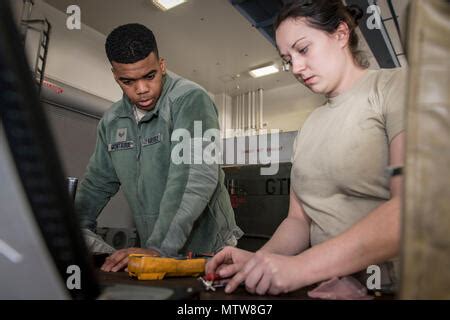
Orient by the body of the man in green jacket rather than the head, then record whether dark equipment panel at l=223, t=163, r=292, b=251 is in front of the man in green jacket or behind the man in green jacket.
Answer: behind

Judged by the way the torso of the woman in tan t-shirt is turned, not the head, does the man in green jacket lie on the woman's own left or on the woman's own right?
on the woman's own right

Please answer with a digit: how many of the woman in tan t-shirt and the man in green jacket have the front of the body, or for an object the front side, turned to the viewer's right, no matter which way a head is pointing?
0

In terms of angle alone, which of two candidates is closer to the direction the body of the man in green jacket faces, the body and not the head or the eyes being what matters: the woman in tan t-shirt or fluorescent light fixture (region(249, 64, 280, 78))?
the woman in tan t-shirt

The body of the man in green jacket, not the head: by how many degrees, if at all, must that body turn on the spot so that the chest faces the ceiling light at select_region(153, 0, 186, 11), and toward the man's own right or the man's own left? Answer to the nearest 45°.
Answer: approximately 135° to the man's own right

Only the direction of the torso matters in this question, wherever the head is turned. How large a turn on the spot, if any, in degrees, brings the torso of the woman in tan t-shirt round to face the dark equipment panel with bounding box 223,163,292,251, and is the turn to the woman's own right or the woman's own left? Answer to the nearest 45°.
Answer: approximately 135° to the woman's own right

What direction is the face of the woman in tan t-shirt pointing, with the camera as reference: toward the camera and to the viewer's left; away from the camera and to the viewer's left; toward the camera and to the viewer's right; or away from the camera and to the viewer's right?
toward the camera and to the viewer's left
